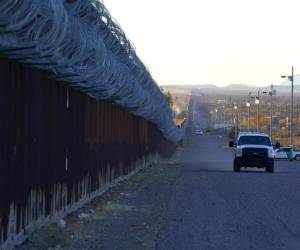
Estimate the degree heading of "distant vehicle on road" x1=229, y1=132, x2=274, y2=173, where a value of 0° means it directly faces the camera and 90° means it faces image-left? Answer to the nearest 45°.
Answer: approximately 0°
